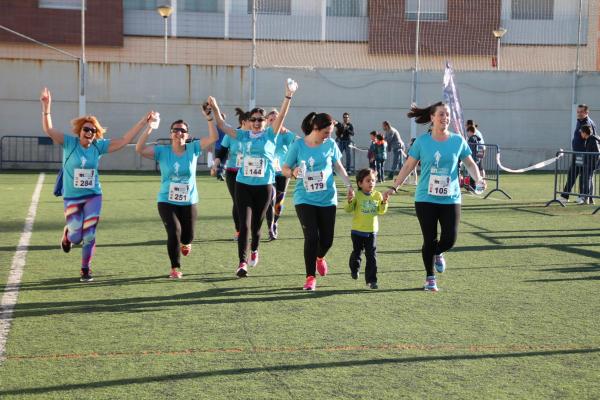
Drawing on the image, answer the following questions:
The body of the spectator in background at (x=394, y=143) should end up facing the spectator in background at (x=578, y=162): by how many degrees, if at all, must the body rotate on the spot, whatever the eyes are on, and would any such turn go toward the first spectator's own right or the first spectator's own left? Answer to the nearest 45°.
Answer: approximately 135° to the first spectator's own left

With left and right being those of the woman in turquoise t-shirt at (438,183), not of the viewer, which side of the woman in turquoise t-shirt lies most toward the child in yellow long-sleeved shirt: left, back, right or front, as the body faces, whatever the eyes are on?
right

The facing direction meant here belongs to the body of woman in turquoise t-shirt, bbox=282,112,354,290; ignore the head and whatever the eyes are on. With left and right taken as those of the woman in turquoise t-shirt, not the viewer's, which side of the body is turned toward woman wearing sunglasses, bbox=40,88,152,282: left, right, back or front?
right

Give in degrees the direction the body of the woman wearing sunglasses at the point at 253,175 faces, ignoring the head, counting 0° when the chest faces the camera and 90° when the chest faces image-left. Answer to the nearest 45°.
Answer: approximately 0°

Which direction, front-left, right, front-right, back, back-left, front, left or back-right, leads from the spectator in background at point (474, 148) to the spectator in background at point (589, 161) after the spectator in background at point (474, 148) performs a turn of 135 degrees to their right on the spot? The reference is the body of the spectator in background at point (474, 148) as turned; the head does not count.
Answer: right

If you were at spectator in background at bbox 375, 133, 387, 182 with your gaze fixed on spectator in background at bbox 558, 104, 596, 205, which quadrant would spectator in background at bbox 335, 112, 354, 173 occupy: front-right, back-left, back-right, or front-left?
back-left

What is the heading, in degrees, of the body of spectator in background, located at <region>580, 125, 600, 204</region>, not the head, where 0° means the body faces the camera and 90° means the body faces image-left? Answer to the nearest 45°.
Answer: approximately 90°

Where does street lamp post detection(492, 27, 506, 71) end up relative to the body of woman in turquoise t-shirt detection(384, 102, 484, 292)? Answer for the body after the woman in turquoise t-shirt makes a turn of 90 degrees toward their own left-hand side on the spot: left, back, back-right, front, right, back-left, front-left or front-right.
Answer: left

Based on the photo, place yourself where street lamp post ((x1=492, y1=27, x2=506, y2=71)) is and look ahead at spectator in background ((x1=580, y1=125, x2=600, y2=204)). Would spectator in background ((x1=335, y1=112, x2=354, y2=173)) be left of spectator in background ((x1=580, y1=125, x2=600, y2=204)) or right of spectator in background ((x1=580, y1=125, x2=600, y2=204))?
right
